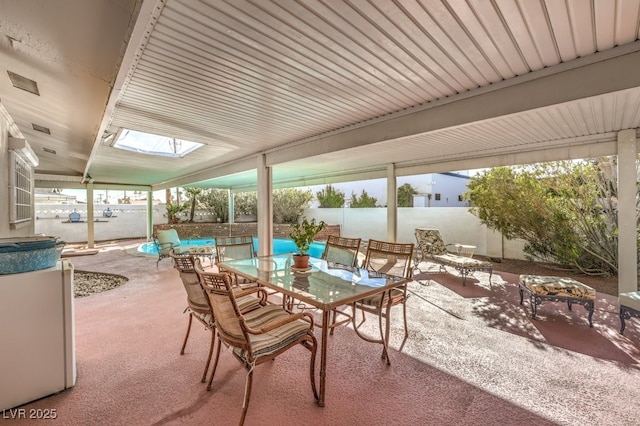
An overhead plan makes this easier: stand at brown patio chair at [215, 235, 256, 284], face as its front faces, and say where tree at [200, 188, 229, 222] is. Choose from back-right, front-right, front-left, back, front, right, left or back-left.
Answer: back-left

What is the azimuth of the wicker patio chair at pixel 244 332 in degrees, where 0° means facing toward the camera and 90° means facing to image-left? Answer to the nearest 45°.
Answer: approximately 225°

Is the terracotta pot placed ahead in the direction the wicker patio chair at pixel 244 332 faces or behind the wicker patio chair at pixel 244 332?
ahead

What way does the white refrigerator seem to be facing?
to the viewer's right

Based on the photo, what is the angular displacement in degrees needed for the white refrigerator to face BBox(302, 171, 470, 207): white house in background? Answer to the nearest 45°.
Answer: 0° — it already faces it

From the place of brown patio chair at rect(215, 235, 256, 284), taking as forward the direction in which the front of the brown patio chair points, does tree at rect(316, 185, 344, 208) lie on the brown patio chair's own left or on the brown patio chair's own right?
on the brown patio chair's own left

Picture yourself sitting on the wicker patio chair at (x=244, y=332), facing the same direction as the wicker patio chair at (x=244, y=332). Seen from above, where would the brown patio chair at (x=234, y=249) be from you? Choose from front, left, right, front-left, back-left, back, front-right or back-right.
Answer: front-left

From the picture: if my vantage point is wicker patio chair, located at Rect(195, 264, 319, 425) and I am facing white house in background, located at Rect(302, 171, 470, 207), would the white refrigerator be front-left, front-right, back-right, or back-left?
back-left

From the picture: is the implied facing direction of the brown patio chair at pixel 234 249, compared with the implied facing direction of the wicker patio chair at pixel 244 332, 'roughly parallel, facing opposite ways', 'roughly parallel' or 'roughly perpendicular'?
roughly perpendicular
